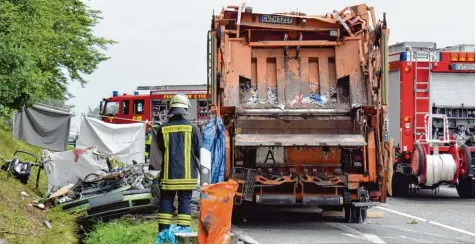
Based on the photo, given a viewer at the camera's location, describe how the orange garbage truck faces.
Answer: facing away from the viewer

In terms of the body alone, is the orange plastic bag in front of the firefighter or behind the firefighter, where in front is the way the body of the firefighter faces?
behind

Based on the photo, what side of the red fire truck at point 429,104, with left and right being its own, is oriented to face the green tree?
left

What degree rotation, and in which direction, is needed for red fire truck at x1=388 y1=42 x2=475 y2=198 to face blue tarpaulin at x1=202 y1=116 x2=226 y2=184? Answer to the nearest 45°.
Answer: approximately 135° to its left

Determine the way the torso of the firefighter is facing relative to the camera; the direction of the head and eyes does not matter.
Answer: away from the camera

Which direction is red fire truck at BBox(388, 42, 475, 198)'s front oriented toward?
away from the camera
